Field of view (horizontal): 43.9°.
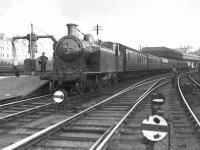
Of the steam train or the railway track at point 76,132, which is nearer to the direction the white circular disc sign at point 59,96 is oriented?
the railway track

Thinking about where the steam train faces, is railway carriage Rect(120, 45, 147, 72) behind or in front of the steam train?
behind

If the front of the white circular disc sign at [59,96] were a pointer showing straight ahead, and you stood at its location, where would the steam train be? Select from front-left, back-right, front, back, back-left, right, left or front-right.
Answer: back

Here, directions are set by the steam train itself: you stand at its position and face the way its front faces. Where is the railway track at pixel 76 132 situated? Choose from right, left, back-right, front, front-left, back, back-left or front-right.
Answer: front-left

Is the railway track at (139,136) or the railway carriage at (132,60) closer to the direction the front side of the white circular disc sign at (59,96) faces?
the railway track

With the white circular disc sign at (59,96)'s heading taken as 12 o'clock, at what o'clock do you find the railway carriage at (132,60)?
The railway carriage is roughly at 7 o'clock from the white circular disc sign.

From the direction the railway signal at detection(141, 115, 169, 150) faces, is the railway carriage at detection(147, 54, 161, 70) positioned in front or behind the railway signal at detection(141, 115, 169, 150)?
behind

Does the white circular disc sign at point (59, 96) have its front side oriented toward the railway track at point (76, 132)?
yes

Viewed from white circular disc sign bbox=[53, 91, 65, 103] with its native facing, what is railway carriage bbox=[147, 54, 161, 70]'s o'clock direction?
The railway carriage is roughly at 7 o'clock from the white circular disc sign.

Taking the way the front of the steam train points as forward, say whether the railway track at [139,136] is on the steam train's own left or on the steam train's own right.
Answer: on the steam train's own left

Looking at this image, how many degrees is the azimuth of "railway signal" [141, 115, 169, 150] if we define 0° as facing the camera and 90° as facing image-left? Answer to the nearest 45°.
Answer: approximately 0°

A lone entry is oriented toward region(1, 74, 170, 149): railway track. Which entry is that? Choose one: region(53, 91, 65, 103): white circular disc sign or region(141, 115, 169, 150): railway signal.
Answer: the white circular disc sign

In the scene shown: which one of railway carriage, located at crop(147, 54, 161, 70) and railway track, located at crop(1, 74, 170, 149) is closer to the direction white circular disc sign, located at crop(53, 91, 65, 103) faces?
the railway track

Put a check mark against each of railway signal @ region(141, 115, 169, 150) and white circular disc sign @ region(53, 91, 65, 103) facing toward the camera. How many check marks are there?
2
